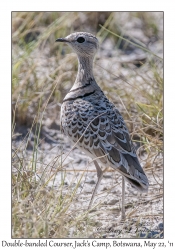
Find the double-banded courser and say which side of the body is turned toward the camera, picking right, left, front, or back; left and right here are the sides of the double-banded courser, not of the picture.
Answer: left
